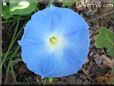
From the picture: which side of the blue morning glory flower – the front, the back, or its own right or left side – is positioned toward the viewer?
front

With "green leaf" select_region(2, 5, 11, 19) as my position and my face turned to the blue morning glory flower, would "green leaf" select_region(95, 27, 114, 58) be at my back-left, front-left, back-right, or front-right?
front-left
